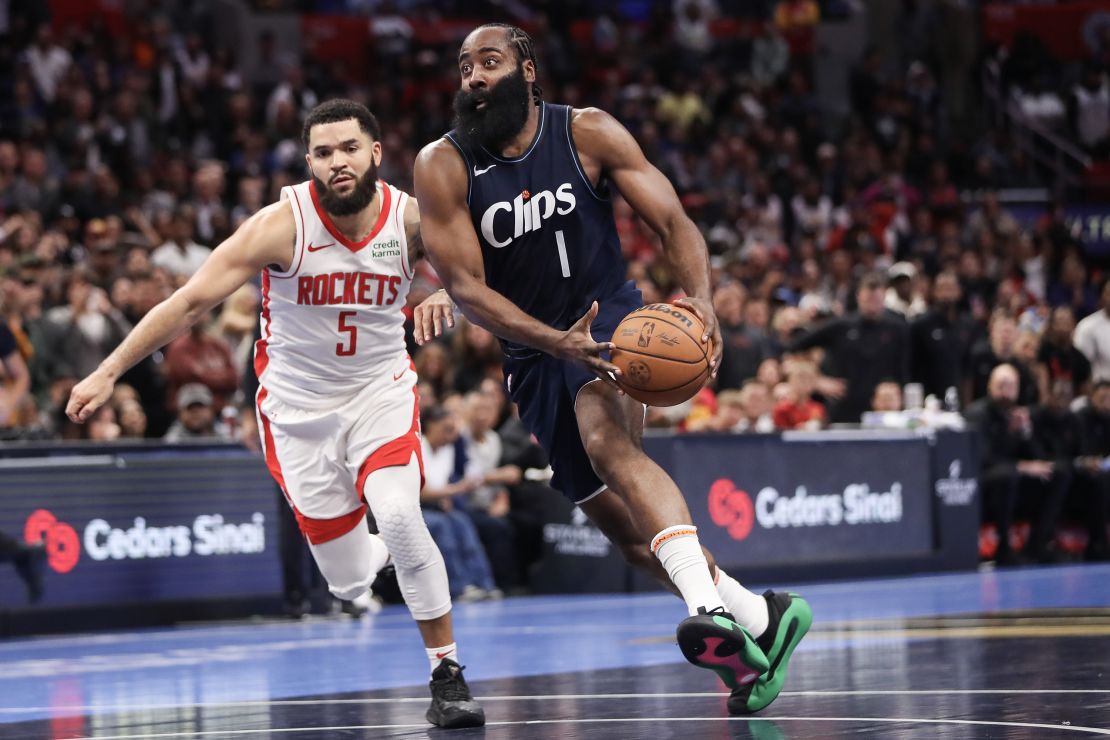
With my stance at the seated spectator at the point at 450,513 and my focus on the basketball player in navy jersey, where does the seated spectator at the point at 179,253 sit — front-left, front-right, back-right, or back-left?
back-right

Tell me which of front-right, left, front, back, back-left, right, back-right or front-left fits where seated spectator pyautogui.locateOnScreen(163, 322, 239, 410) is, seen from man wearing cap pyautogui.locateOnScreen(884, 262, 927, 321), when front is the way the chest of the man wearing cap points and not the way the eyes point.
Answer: front-right

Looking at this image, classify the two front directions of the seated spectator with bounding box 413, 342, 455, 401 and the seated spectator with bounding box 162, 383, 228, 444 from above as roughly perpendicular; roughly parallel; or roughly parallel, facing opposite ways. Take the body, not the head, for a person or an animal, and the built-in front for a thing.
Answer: roughly parallel

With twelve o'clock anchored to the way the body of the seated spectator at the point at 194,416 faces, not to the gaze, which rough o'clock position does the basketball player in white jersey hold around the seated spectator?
The basketball player in white jersey is roughly at 12 o'clock from the seated spectator.

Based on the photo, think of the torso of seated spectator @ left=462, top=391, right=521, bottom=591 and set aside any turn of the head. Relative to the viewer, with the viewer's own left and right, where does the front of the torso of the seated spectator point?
facing the viewer and to the right of the viewer

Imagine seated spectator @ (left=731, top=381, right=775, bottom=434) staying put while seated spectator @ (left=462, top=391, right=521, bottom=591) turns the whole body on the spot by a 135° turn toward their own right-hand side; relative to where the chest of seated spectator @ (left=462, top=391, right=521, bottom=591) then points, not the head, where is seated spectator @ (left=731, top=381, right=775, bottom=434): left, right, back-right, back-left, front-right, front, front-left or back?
back

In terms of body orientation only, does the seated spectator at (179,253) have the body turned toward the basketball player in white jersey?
yes

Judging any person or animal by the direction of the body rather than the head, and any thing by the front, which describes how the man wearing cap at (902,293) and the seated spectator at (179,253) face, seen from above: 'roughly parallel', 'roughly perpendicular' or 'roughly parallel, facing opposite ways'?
roughly parallel

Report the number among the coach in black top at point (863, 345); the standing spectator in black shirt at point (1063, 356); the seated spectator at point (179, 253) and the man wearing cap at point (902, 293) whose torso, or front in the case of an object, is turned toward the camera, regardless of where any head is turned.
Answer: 4

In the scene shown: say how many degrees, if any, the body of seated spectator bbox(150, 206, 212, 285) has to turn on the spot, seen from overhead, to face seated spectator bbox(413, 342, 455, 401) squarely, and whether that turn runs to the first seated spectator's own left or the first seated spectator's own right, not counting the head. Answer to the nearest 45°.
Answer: approximately 90° to the first seated spectator's own left

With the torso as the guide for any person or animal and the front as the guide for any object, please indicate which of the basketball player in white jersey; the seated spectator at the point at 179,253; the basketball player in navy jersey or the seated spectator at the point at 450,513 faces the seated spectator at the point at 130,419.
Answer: the seated spectator at the point at 179,253

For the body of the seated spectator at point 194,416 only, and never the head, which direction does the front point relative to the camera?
toward the camera

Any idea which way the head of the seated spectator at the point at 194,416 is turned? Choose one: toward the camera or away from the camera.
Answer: toward the camera

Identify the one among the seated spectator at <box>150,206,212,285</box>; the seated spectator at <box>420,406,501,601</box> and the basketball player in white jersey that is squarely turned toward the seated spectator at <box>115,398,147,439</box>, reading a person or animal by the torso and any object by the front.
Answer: the seated spectator at <box>150,206,212,285</box>

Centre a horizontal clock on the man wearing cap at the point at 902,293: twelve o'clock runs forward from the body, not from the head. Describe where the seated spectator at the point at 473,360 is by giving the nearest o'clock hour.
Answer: The seated spectator is roughly at 2 o'clock from the man wearing cap.

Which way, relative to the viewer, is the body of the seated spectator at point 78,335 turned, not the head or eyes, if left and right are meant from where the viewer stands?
facing the viewer

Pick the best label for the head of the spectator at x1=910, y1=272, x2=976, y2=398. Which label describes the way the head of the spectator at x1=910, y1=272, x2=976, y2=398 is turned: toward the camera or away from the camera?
toward the camera

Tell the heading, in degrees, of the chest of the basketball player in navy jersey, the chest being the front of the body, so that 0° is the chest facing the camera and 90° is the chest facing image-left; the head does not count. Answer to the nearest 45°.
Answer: approximately 0°

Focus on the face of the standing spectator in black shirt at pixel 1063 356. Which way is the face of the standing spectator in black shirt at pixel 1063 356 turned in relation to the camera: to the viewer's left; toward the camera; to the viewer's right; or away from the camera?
toward the camera

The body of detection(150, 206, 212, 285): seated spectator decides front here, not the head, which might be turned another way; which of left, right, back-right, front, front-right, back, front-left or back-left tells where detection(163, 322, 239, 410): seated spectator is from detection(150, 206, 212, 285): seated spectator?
front
